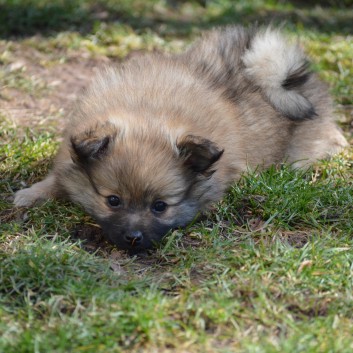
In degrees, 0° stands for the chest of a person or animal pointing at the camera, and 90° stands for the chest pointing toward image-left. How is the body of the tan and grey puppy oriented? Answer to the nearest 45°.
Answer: approximately 45°
